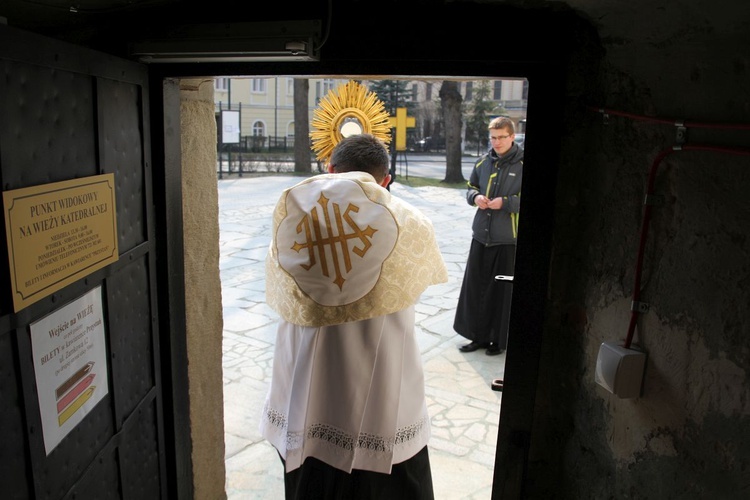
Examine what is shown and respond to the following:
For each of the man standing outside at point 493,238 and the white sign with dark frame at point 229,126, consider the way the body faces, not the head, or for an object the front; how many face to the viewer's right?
0

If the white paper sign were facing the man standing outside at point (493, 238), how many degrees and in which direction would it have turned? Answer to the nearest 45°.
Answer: approximately 90° to its left

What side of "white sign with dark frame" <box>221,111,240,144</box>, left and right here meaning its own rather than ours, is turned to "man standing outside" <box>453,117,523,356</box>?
front

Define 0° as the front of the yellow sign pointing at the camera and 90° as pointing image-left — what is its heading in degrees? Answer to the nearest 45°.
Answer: approximately 315°

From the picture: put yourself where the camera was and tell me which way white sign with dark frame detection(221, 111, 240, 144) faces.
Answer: facing the viewer

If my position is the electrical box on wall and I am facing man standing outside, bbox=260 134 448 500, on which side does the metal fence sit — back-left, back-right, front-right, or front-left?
front-right

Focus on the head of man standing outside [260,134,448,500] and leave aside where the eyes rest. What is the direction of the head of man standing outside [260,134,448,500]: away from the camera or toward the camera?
away from the camera

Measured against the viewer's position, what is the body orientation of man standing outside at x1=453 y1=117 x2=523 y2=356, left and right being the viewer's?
facing the viewer and to the left of the viewer

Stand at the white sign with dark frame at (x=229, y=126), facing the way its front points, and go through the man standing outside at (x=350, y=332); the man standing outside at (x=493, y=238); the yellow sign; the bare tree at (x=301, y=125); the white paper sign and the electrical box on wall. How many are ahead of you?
5

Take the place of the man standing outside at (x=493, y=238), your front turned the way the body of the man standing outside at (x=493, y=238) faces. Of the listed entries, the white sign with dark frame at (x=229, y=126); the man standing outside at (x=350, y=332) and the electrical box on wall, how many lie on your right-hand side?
1

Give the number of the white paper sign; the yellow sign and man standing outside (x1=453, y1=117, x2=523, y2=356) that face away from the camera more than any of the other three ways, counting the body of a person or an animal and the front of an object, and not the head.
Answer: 0

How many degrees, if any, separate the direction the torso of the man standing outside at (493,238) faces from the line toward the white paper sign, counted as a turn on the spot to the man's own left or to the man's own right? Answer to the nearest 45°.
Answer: approximately 45° to the man's own left

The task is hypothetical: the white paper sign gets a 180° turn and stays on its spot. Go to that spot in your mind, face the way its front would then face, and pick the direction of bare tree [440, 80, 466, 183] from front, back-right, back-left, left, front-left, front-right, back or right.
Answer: right

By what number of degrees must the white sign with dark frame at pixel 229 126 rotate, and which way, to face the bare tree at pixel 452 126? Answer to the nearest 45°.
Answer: approximately 90° to its left

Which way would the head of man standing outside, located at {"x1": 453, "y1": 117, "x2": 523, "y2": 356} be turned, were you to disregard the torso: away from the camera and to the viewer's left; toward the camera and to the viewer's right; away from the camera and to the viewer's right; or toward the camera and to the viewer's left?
toward the camera and to the viewer's left
